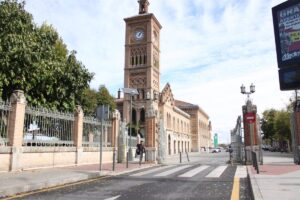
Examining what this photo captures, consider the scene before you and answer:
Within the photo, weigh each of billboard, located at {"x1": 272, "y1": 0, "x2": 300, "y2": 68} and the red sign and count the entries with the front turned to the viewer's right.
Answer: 0

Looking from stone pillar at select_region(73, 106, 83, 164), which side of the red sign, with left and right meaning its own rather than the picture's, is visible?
right

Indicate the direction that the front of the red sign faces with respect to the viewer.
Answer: facing the viewer

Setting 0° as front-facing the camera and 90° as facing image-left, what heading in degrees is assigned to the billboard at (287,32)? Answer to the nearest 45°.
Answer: approximately 45°

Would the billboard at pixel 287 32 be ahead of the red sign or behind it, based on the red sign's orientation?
ahead

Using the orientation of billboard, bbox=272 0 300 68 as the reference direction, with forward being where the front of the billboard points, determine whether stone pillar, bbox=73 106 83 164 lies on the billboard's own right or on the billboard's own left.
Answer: on the billboard's own right

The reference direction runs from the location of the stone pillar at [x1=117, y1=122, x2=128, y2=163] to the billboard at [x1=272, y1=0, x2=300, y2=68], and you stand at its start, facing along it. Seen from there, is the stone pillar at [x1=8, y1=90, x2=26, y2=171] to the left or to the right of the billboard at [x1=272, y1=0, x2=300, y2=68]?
right

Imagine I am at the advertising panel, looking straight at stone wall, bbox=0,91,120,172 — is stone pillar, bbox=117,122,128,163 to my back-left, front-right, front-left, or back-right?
front-right

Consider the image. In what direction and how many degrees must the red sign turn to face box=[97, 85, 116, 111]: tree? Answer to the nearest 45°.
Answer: approximately 135° to its right

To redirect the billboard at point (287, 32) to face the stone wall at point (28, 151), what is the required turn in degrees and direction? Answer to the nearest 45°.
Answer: approximately 90° to its right

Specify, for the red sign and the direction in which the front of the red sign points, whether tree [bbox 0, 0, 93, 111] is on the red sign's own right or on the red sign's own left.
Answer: on the red sign's own right

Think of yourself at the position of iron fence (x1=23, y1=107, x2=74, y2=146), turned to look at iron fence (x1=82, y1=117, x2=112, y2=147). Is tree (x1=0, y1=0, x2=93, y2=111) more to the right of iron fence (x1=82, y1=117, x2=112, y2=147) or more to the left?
left

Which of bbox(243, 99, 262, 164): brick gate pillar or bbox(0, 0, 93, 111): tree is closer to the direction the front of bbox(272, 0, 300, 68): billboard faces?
the tree

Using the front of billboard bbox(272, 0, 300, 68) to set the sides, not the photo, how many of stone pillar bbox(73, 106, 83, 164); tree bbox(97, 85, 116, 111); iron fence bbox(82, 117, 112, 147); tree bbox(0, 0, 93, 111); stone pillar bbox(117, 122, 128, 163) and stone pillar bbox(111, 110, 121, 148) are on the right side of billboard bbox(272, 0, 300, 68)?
6

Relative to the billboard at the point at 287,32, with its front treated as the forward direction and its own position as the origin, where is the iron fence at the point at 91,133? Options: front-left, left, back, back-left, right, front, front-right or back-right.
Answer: right

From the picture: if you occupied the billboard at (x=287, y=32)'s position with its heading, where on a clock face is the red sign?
The red sign is roughly at 6 o'clock from the billboard.

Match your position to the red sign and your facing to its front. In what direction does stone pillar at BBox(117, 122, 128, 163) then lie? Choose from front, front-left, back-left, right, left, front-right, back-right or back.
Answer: right
